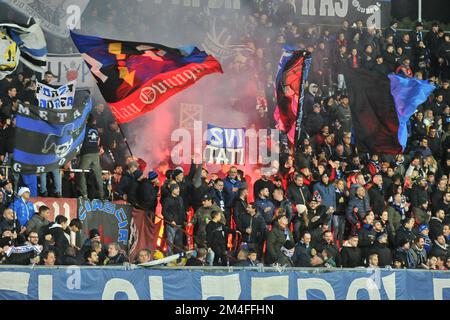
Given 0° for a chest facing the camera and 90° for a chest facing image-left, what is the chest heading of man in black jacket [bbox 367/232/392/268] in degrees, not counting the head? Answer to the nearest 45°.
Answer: approximately 45°

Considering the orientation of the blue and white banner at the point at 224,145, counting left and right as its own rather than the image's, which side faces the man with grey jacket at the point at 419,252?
left

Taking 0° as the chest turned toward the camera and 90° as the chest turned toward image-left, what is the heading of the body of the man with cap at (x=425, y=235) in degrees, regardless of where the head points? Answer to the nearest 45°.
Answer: approximately 45°

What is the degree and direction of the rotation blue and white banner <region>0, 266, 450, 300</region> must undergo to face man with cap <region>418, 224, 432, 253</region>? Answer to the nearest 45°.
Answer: approximately 135° to its left

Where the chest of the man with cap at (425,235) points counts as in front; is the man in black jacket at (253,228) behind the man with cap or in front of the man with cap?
in front

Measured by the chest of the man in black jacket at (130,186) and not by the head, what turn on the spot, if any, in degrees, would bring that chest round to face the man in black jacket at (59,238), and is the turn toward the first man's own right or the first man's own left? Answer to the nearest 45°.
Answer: approximately 90° to the first man's own right
